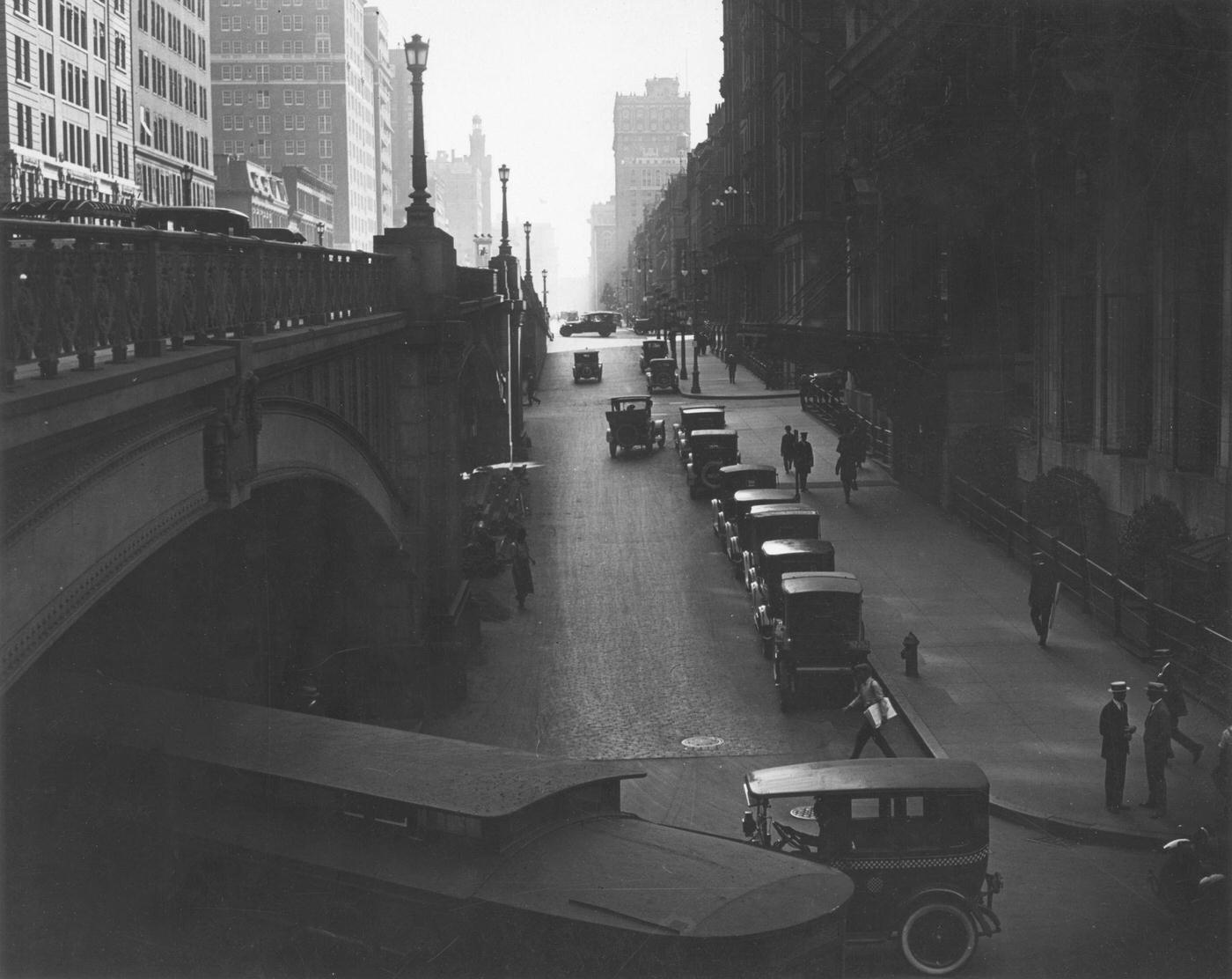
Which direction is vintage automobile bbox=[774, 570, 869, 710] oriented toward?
away from the camera

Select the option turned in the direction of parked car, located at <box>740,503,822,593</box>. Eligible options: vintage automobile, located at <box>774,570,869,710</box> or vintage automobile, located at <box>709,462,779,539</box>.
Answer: vintage automobile, located at <box>774,570,869,710</box>

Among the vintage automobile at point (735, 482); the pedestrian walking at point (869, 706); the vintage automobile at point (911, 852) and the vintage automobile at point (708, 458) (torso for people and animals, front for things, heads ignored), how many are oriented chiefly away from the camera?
2

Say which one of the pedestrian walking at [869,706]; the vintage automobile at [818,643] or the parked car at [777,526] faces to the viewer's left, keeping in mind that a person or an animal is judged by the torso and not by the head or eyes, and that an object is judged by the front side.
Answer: the pedestrian walking

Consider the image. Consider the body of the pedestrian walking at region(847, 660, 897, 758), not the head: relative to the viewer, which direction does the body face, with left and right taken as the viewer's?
facing to the left of the viewer

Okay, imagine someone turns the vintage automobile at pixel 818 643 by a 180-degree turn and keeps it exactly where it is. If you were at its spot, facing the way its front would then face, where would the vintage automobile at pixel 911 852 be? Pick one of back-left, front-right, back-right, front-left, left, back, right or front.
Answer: front

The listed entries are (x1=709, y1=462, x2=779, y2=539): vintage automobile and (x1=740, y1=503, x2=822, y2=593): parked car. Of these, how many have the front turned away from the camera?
2
